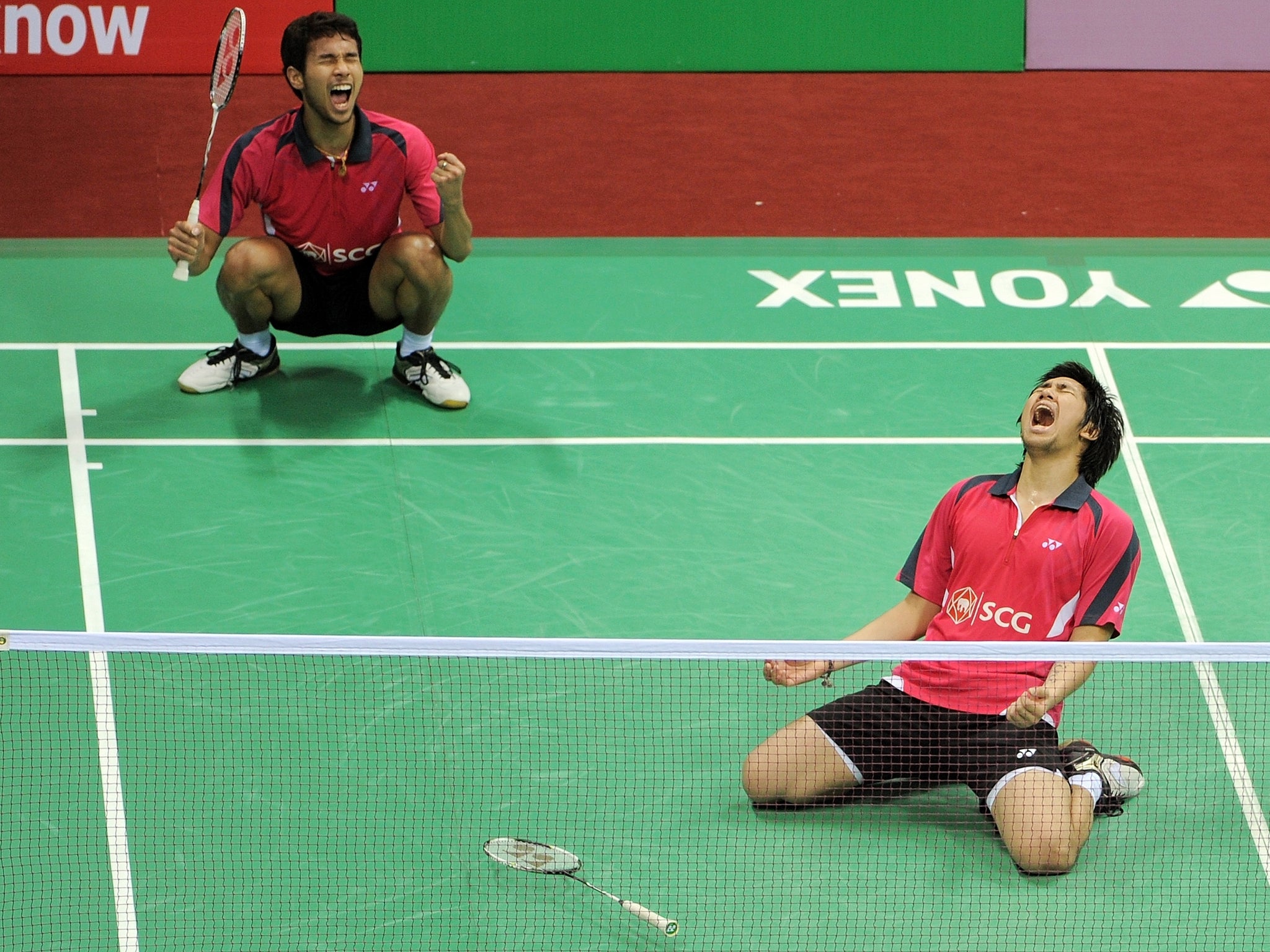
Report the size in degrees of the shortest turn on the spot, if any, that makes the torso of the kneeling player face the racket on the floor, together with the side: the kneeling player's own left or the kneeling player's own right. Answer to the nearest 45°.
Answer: approximately 45° to the kneeling player's own right

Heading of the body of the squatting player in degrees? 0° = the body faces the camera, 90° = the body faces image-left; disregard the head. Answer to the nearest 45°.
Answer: approximately 0°

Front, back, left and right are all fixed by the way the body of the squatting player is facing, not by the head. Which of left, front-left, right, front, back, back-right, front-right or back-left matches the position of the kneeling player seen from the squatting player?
front-left

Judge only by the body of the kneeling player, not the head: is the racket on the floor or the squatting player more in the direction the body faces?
the racket on the floor

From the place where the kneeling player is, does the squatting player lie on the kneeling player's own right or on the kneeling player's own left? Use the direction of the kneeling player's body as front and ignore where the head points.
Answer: on the kneeling player's own right

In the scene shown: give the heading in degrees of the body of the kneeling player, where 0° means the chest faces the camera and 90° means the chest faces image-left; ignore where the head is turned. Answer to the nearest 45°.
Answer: approximately 45°
